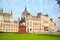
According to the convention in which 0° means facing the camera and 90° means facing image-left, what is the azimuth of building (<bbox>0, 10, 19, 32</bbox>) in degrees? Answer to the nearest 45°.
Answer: approximately 0°

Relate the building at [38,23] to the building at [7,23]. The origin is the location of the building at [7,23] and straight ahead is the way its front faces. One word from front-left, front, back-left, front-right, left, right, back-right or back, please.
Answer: left
